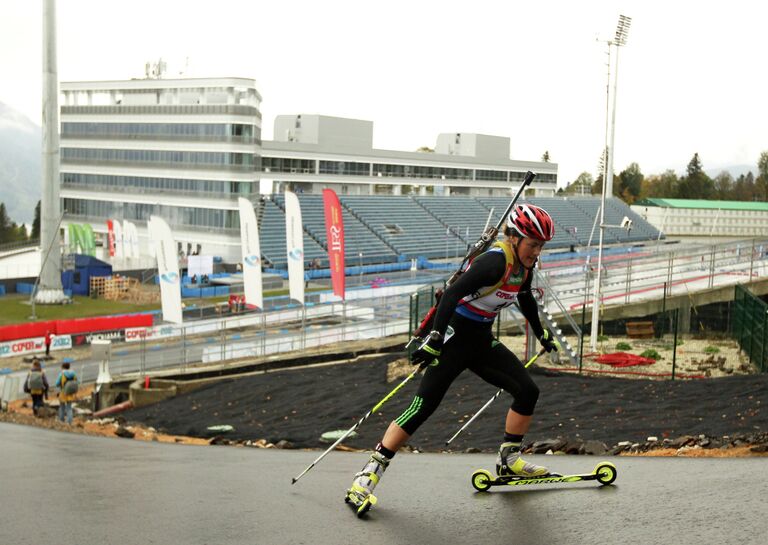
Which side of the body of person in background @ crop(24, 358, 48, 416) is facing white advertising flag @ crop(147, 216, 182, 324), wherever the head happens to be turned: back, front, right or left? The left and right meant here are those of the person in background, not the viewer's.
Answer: front

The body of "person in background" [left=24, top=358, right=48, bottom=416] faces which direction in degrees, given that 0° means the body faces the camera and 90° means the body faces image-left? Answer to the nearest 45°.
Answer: approximately 180°

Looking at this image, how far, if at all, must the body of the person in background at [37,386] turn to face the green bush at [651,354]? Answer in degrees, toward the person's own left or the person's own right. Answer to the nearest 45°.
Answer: approximately 90° to the person's own right

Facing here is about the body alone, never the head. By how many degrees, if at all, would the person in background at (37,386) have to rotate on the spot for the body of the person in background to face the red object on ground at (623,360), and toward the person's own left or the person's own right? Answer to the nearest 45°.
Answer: approximately 90° to the person's own right

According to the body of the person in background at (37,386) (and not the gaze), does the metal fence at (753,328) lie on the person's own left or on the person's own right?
on the person's own right

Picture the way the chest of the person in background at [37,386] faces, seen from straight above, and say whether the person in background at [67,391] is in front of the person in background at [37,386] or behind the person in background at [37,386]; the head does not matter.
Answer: behind

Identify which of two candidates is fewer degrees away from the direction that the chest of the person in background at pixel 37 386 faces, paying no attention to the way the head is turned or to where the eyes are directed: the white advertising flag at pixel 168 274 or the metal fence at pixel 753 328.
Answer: the white advertising flag

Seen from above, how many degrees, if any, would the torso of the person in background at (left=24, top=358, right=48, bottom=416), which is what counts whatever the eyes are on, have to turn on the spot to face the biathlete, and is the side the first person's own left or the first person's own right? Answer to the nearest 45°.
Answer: approximately 180°

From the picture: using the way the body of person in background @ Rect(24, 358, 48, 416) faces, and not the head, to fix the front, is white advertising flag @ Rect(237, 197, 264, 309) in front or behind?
in front

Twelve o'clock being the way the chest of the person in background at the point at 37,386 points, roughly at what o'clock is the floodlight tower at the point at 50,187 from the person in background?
The floodlight tower is roughly at 12 o'clock from the person in background.

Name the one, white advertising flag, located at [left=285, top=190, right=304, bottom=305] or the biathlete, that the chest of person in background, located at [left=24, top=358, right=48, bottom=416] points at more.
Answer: the white advertising flag

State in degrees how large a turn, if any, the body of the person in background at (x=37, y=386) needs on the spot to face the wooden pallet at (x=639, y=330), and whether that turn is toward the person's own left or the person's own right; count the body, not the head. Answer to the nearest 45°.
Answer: approximately 90° to the person's own right

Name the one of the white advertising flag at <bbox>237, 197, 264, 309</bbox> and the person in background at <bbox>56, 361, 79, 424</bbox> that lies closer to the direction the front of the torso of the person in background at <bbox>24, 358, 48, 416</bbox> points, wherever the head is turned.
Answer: the white advertising flag

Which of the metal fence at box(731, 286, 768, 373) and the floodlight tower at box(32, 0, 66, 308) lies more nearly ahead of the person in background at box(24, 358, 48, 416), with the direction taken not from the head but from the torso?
the floodlight tower
